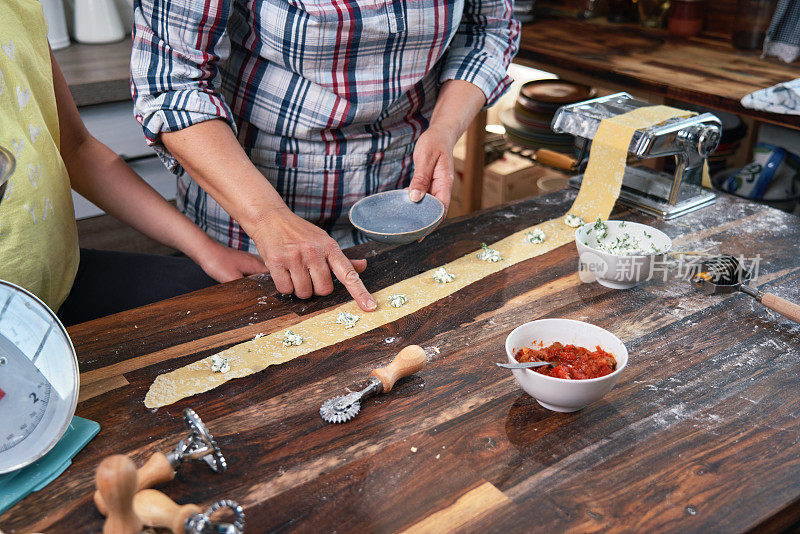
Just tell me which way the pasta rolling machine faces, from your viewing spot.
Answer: facing the viewer and to the left of the viewer

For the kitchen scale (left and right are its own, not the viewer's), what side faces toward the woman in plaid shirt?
left

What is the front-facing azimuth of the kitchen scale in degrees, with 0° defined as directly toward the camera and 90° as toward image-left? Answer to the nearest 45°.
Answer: approximately 315°

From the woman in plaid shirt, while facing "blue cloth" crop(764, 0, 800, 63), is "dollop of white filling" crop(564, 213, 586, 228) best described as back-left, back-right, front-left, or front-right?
front-right

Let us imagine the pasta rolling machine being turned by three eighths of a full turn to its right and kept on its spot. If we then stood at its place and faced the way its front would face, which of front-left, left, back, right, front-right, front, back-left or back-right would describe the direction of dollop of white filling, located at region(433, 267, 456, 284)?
back-left

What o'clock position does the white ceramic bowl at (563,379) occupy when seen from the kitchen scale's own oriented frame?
The white ceramic bowl is roughly at 11 o'clock from the kitchen scale.

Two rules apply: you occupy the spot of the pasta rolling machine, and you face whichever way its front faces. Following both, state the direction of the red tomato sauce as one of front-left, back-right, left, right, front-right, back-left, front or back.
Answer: front-left

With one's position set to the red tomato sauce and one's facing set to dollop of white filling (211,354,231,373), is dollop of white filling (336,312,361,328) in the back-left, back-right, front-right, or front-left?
front-right

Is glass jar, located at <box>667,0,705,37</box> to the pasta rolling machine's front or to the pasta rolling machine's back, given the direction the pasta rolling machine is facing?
to the back

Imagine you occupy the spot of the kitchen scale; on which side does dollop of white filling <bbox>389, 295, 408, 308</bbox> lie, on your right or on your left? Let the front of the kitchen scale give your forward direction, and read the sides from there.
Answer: on your left

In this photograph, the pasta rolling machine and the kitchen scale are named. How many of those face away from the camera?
0

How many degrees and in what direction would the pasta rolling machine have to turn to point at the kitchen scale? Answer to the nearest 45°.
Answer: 0° — it already faces it

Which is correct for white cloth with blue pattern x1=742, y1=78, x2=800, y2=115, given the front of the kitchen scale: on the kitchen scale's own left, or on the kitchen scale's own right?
on the kitchen scale's own left

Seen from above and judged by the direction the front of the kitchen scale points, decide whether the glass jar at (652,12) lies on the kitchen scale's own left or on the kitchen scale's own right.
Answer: on the kitchen scale's own left
